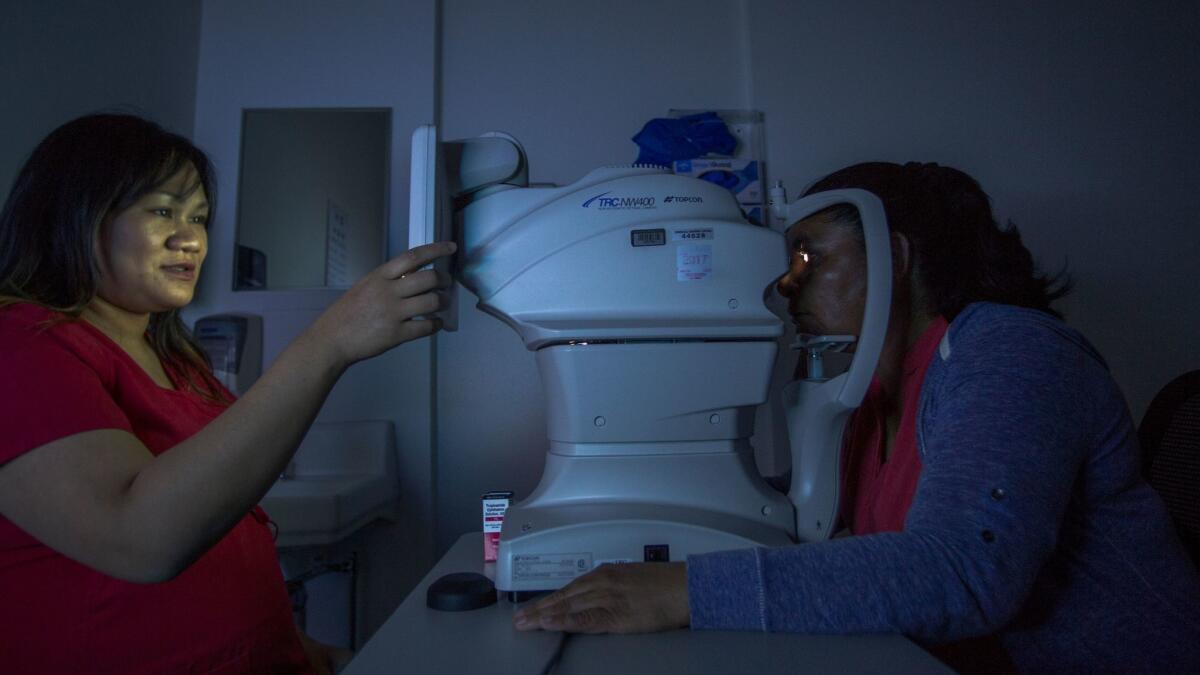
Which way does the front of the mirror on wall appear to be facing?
toward the camera

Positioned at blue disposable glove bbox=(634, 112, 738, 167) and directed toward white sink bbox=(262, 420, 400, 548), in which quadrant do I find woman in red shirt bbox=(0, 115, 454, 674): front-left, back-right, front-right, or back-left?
front-left

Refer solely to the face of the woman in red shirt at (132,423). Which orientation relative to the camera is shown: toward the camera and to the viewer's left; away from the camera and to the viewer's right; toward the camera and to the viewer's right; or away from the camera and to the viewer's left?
toward the camera and to the viewer's right

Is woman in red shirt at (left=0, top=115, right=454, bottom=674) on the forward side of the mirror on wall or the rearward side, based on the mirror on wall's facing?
on the forward side
